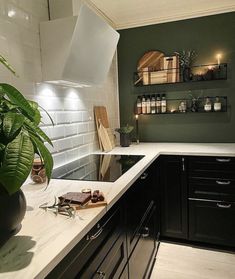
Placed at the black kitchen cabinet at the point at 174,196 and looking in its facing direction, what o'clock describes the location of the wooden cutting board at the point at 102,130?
The wooden cutting board is roughly at 3 o'clock from the black kitchen cabinet.

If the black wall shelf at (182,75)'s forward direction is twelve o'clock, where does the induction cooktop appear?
The induction cooktop is roughly at 1 o'clock from the black wall shelf.

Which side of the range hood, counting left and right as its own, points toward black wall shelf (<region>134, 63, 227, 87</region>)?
left

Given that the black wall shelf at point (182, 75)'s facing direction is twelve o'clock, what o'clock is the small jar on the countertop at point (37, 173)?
The small jar on the countertop is roughly at 1 o'clock from the black wall shelf.
